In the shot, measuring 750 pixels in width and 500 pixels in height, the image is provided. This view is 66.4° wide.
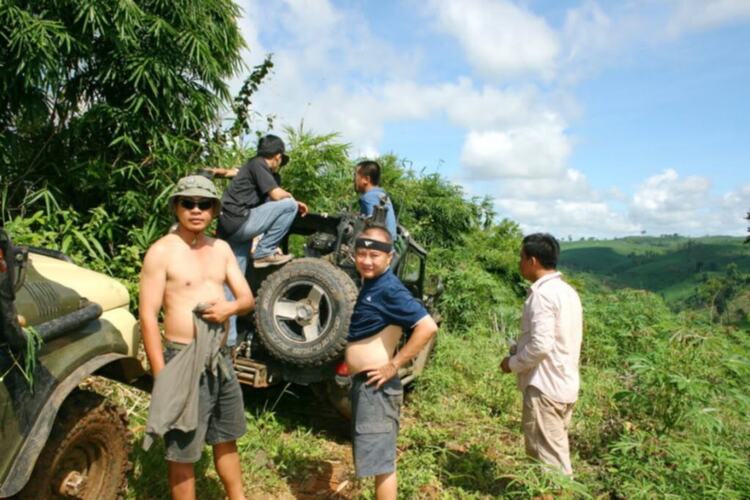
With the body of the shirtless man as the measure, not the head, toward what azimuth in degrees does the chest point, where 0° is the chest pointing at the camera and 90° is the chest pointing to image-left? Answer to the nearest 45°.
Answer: approximately 0°

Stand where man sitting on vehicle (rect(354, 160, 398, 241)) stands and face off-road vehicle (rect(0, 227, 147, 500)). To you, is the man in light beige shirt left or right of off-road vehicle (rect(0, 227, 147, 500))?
left

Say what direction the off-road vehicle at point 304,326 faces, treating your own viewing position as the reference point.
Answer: facing away from the viewer and to the right of the viewer

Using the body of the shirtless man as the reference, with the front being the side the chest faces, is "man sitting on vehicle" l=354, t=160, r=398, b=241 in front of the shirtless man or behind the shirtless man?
behind

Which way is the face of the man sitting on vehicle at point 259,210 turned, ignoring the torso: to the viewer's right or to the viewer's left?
to the viewer's right

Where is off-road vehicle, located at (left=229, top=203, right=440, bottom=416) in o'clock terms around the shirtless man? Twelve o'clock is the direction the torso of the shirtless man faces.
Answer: The off-road vehicle is roughly at 7 o'clock from the shirtless man.

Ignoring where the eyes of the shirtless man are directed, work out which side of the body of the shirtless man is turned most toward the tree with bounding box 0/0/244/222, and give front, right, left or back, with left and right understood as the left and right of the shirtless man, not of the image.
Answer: back

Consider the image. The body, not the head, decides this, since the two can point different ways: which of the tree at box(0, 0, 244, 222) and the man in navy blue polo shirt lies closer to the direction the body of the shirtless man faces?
the man in navy blue polo shirt

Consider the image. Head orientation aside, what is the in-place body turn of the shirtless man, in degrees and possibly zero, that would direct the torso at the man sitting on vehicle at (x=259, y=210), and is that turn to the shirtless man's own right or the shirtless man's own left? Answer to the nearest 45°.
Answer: approximately 180°

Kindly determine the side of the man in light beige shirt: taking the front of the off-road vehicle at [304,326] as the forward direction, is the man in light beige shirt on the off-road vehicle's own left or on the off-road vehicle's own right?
on the off-road vehicle's own right

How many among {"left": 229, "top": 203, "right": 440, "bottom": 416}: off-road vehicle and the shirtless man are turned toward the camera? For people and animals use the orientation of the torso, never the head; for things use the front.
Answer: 1
